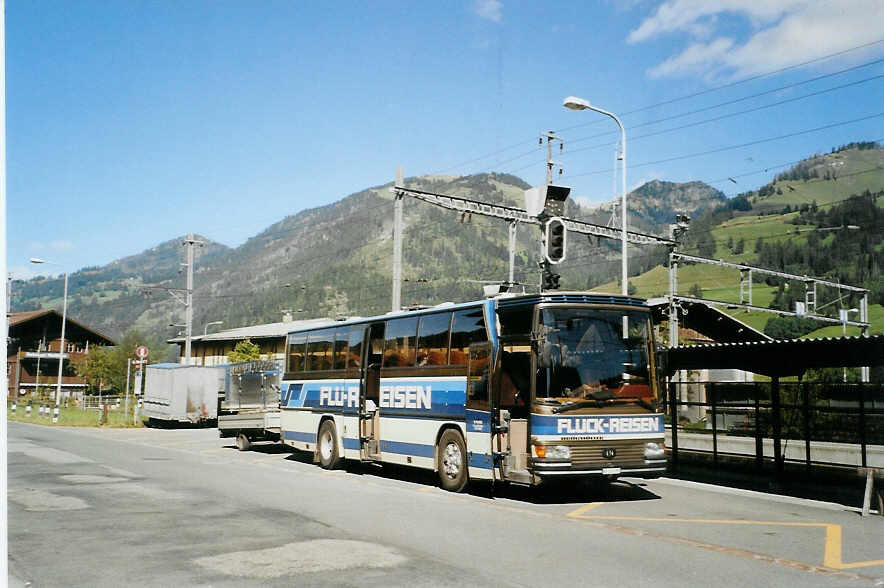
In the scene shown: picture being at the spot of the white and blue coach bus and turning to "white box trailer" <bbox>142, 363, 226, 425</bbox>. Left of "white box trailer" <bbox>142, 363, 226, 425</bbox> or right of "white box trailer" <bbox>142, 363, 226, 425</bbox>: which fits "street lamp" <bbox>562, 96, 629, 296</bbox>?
right

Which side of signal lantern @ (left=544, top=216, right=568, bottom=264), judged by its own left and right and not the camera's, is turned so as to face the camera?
front

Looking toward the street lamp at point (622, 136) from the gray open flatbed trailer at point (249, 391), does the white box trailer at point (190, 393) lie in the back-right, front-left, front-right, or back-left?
back-left

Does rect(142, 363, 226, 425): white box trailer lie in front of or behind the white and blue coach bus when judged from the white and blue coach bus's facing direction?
behind

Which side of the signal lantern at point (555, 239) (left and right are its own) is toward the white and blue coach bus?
front

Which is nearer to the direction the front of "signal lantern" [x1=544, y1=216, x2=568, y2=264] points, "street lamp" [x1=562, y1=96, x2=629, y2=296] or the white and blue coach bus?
the white and blue coach bus

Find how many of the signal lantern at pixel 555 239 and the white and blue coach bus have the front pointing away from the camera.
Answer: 0

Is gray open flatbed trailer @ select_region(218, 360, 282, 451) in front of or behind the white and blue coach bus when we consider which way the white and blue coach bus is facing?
behind

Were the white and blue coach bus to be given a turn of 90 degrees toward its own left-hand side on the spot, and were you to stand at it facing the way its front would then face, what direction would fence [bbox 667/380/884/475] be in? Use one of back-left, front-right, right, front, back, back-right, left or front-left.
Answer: front

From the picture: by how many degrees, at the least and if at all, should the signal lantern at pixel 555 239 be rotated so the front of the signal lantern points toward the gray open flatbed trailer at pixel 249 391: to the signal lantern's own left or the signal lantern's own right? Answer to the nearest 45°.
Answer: approximately 135° to the signal lantern's own right

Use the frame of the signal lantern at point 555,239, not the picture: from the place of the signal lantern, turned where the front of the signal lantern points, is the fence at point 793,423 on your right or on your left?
on your left
